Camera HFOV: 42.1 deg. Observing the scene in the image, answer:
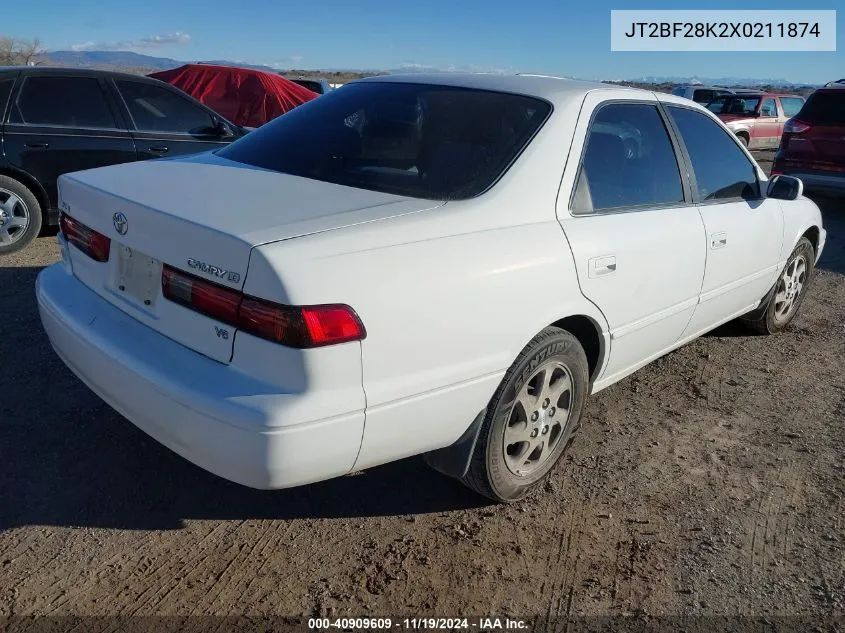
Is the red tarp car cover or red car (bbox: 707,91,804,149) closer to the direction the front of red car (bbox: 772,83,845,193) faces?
the red car

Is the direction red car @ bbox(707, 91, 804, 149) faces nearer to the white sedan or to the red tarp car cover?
the red tarp car cover

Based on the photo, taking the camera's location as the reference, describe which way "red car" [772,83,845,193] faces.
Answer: facing away from the viewer

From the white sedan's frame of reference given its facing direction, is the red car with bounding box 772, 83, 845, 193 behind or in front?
in front

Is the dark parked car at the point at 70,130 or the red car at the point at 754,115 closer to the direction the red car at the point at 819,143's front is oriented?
the red car

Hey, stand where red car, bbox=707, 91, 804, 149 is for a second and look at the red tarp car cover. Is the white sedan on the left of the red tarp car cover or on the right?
left

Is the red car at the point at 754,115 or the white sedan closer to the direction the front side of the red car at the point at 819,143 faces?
the red car

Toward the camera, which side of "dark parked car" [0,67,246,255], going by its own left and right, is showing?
right

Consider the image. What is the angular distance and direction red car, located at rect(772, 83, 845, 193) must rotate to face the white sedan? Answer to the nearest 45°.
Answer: approximately 180°

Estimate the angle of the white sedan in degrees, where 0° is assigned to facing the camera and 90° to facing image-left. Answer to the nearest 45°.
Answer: approximately 225°

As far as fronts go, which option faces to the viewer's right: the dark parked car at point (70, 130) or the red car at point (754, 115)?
the dark parked car

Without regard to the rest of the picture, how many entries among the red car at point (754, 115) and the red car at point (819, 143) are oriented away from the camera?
1

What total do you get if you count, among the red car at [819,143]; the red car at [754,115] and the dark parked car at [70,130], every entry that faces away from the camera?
1

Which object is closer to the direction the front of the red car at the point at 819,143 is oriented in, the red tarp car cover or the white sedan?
the red tarp car cover

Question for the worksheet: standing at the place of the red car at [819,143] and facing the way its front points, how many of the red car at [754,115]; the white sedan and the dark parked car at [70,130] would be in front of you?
1

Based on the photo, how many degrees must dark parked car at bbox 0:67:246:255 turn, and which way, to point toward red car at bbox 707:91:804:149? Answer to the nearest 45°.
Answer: approximately 45° to its left
